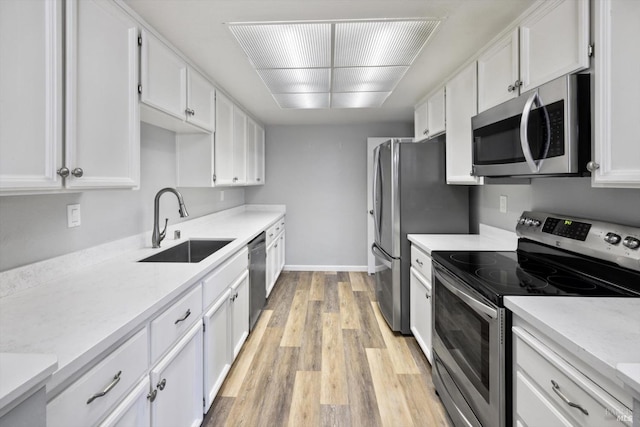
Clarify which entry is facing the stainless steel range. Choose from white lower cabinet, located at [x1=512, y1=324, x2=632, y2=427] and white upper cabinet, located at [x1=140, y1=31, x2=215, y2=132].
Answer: the white upper cabinet

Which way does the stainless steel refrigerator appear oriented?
to the viewer's left

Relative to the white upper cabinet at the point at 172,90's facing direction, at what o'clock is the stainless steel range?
The stainless steel range is roughly at 12 o'clock from the white upper cabinet.

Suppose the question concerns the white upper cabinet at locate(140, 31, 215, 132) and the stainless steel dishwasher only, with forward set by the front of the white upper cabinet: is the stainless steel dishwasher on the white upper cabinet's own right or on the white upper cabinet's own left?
on the white upper cabinet's own left

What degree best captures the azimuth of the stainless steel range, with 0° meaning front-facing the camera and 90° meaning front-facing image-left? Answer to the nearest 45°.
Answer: approximately 45°

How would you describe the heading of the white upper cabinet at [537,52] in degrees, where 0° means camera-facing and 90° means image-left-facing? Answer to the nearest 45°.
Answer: approximately 45°

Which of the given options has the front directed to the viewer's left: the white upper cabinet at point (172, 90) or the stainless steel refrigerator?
the stainless steel refrigerator

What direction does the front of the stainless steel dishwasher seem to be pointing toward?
to the viewer's right

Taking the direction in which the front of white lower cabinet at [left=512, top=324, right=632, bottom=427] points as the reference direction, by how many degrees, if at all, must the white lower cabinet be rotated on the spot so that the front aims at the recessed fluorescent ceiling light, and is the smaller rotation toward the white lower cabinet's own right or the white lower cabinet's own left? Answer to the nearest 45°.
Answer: approximately 90° to the white lower cabinet's own right
